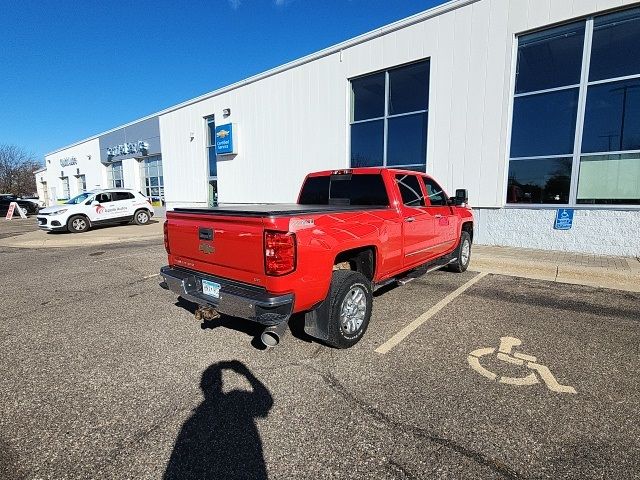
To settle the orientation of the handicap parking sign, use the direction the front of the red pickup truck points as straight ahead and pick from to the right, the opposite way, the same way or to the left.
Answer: the opposite way

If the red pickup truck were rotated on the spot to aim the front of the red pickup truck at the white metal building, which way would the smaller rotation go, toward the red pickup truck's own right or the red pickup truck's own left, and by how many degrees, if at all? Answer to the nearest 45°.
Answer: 0° — it already faces it

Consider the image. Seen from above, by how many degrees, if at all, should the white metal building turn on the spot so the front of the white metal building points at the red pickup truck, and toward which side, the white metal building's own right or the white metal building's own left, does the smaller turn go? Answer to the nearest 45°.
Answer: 0° — it already faces it

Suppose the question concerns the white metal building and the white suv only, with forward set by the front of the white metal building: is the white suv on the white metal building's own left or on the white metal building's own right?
on the white metal building's own right

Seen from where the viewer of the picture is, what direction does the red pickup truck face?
facing away from the viewer and to the right of the viewer

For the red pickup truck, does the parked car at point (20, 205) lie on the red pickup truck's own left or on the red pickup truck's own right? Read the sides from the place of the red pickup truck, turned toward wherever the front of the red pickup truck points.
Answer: on the red pickup truck's own left

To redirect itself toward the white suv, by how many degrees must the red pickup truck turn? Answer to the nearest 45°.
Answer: approximately 90° to its left

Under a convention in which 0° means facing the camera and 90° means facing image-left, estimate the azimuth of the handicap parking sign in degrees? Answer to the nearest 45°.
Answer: approximately 0°

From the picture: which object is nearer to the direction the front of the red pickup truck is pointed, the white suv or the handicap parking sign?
the handicap parking sign

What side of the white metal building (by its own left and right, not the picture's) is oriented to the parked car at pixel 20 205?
right

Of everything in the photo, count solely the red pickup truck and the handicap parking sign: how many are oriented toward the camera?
1
